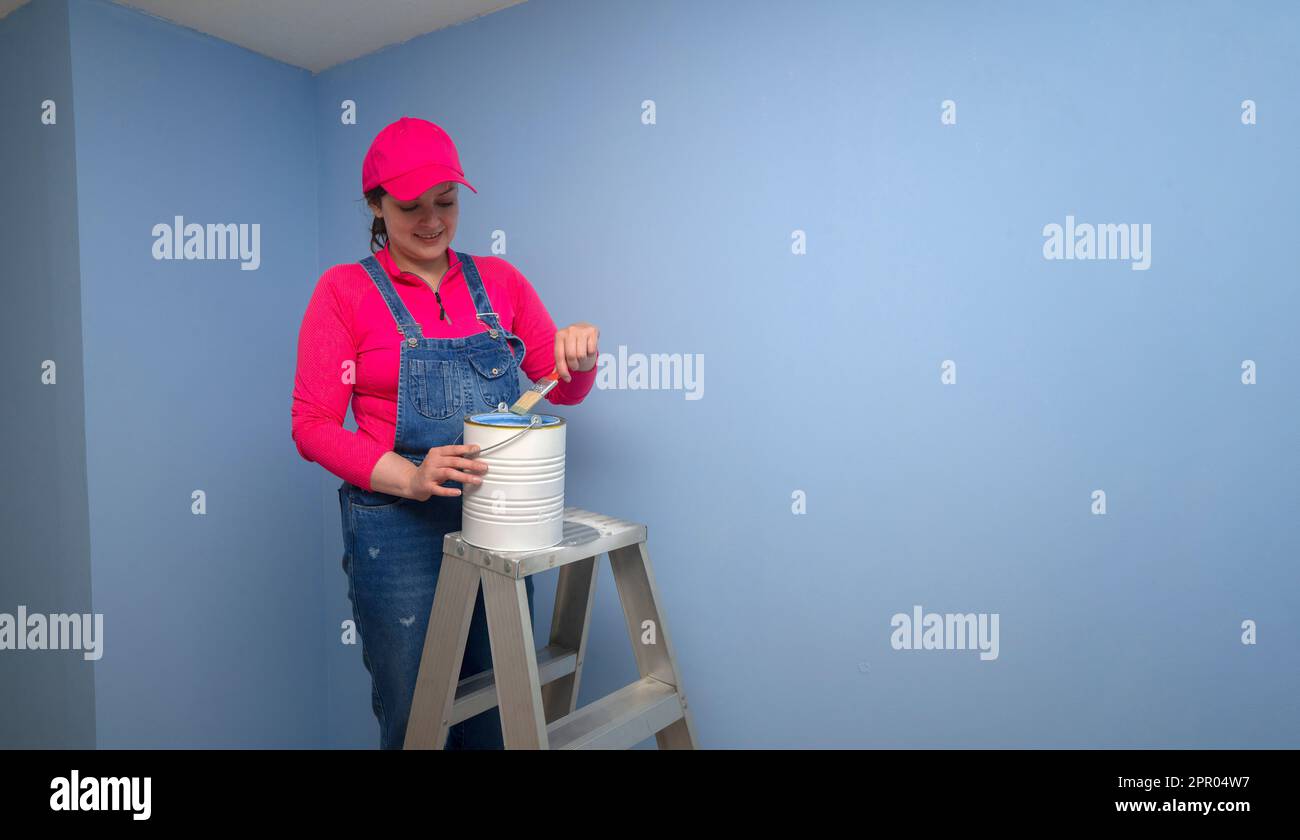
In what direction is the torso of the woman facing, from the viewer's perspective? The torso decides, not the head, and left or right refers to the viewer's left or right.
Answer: facing the viewer and to the right of the viewer

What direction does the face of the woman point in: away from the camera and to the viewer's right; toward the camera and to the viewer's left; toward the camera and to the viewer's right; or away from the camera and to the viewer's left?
toward the camera and to the viewer's right
